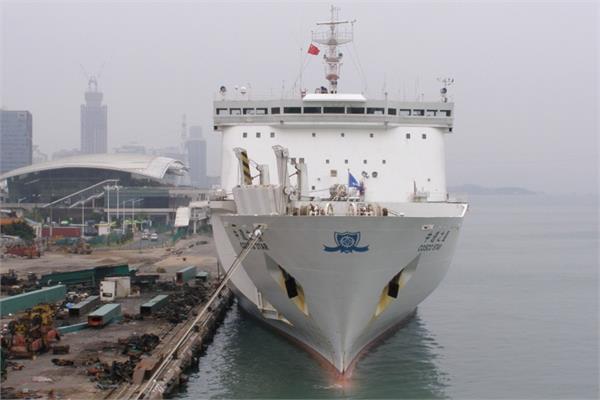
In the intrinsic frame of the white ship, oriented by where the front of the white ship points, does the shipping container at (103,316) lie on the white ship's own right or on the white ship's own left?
on the white ship's own right

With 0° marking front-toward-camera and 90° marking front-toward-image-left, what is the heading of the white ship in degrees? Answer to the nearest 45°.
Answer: approximately 0°

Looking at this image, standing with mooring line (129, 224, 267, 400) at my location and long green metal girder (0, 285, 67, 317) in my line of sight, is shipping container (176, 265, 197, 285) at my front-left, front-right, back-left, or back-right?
front-right

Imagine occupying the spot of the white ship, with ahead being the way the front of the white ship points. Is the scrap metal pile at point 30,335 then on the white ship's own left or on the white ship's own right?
on the white ship's own right

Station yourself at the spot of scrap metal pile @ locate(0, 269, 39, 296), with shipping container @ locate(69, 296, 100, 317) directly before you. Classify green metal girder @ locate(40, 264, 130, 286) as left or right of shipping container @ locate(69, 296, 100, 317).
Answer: left

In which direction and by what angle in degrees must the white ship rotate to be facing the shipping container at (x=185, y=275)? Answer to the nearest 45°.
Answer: approximately 135° to its right

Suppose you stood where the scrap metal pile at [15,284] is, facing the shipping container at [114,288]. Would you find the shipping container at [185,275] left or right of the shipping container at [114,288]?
left

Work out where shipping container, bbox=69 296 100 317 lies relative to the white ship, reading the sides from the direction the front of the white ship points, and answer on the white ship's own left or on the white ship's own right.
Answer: on the white ship's own right

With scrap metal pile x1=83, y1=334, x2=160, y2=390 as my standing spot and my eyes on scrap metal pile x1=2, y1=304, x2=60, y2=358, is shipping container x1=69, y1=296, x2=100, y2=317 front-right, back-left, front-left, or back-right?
front-right
